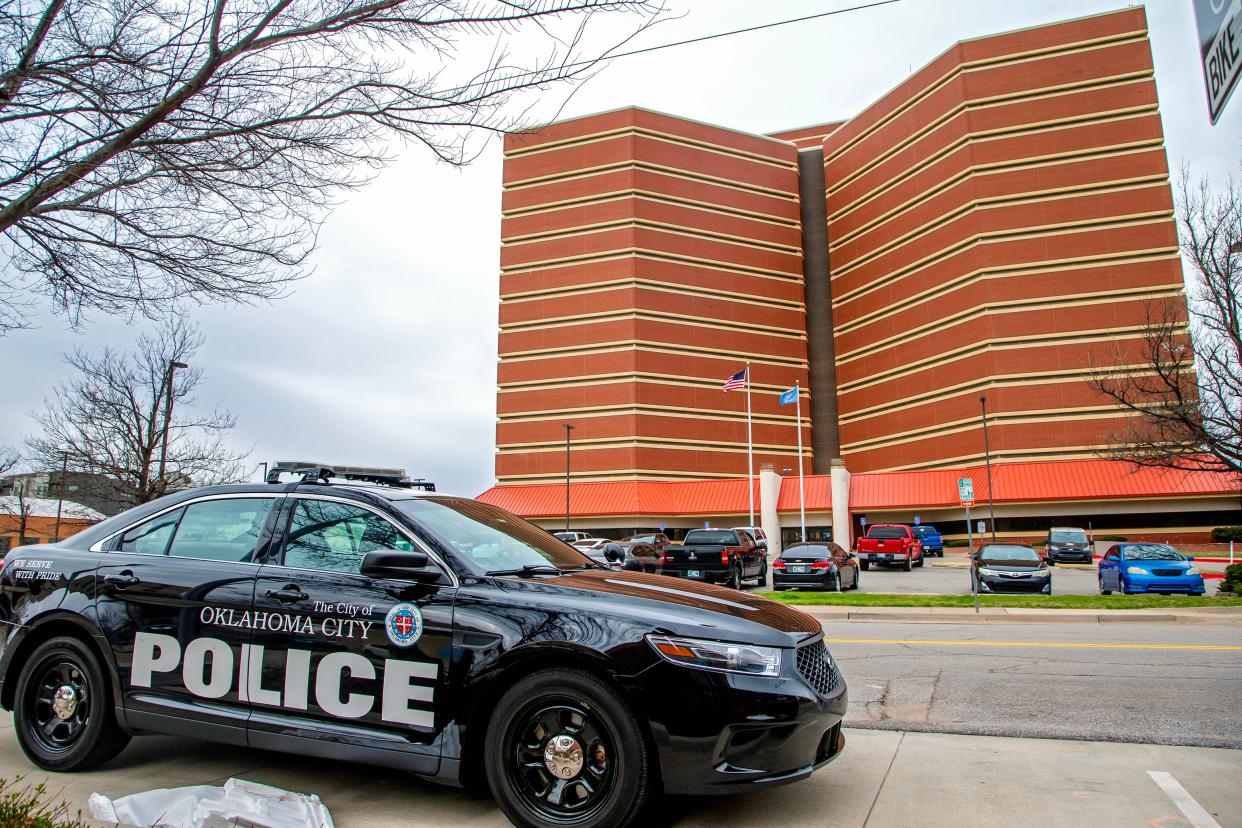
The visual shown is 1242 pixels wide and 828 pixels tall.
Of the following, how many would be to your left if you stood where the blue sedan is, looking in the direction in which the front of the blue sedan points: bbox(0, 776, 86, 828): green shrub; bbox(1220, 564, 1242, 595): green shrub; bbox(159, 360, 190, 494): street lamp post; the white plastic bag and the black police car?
1

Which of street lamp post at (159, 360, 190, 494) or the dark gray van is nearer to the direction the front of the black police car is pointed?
the dark gray van

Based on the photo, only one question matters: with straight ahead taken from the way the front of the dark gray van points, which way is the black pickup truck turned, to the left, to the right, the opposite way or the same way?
the opposite way

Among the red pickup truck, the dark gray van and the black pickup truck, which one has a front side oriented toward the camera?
the dark gray van

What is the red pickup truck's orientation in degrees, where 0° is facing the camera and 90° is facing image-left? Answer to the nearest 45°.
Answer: approximately 180°

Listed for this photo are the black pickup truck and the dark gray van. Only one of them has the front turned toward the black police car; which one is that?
the dark gray van

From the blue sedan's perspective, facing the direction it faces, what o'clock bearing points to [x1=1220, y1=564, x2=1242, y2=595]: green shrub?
The green shrub is roughly at 9 o'clock from the blue sedan.

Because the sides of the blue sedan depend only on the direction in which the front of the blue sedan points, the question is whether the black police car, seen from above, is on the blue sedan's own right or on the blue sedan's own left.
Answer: on the blue sedan's own right

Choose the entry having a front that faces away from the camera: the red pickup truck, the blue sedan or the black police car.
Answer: the red pickup truck

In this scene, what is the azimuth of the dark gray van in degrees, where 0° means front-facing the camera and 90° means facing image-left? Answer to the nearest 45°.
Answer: approximately 0°

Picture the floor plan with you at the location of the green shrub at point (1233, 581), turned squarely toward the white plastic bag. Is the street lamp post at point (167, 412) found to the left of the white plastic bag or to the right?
right

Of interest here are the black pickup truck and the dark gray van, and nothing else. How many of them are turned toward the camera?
1

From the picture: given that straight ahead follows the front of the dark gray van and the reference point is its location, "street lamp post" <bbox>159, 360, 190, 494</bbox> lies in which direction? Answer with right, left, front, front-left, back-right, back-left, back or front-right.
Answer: front-right

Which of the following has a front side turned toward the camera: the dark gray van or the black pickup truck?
the dark gray van

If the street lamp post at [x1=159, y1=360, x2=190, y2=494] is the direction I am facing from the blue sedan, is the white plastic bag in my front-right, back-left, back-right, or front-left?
front-left

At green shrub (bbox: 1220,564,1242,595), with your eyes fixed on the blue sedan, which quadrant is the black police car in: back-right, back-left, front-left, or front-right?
front-left
